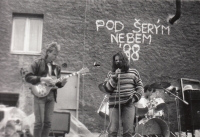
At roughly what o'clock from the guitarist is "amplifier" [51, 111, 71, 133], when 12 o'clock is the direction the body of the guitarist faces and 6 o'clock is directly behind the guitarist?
The amplifier is roughly at 8 o'clock from the guitarist.

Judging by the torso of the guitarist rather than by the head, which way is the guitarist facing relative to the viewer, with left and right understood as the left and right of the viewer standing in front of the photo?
facing the viewer and to the right of the viewer

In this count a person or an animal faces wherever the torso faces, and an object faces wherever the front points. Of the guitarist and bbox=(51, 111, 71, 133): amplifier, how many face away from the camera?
0

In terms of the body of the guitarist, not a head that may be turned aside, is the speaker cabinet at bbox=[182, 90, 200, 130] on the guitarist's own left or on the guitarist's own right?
on the guitarist's own left

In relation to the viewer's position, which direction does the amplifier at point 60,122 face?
facing the viewer

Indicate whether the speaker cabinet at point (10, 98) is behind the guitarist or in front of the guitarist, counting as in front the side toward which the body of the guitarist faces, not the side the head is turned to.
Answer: behind

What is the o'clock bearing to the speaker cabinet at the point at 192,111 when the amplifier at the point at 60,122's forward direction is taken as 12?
The speaker cabinet is roughly at 9 o'clock from the amplifier.
